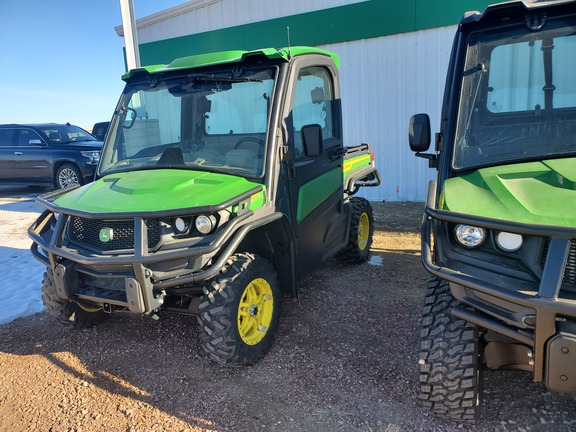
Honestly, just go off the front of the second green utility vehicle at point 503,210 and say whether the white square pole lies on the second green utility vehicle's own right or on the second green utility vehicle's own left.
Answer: on the second green utility vehicle's own right

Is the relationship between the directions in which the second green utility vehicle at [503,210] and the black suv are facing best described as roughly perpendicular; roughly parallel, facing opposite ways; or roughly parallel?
roughly perpendicular

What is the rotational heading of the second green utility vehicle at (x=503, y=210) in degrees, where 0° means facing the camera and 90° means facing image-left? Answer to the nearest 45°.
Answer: approximately 0°

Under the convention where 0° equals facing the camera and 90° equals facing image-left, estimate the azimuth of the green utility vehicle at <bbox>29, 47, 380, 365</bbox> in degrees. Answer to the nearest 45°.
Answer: approximately 45°

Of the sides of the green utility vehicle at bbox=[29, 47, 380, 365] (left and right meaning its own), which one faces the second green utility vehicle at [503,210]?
left

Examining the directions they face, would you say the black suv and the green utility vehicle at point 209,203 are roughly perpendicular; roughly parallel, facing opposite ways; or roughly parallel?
roughly perpendicular

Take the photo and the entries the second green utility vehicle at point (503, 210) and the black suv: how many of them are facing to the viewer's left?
0

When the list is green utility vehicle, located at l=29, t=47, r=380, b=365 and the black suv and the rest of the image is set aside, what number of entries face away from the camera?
0

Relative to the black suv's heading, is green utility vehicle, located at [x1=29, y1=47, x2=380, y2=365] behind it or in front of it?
in front

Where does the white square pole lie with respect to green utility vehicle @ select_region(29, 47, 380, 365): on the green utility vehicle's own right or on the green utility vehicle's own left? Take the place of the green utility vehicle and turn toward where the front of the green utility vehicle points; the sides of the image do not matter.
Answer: on the green utility vehicle's own right

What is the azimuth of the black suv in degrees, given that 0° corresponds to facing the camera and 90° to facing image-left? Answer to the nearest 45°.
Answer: approximately 315°

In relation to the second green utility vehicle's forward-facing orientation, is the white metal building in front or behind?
behind

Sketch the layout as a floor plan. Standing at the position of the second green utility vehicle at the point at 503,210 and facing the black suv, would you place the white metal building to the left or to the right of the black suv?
right

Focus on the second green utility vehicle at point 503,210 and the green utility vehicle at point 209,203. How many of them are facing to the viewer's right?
0
